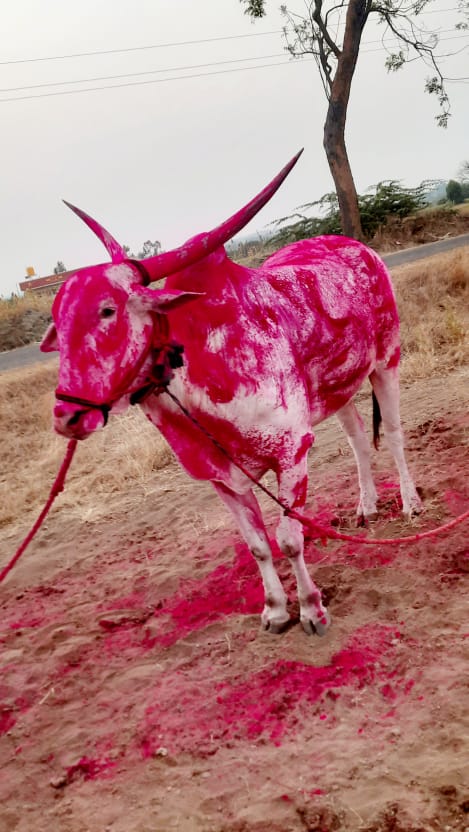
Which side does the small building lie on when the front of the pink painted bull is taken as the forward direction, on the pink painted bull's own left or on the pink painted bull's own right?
on the pink painted bull's own right

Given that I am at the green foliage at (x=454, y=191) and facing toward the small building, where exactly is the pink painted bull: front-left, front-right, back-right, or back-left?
front-left

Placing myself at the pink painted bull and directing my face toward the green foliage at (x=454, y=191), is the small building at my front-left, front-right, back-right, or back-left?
front-left

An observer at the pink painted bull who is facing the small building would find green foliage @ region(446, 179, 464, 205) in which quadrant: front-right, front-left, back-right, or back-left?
front-right

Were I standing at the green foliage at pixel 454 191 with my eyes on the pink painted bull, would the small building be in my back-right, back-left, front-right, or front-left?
front-right

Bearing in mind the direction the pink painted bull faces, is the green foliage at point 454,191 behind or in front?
behind
